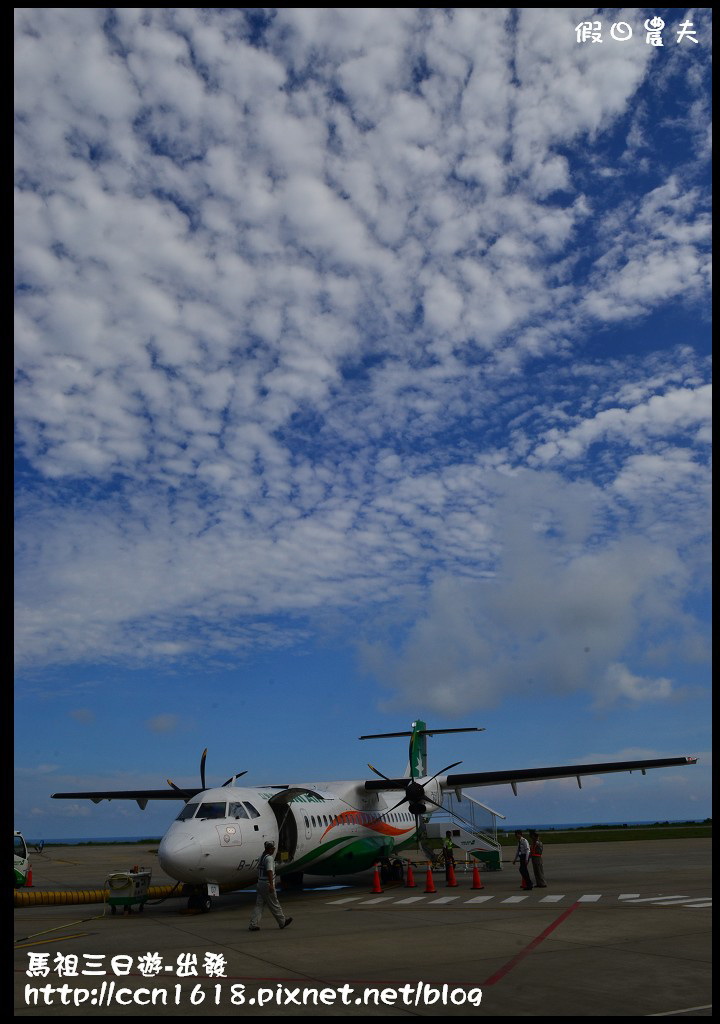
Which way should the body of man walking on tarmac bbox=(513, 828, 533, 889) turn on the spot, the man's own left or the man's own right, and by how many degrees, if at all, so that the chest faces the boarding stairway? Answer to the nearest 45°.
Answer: approximately 90° to the man's own right

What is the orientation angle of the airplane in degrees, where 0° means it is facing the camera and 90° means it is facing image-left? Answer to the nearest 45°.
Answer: approximately 45°

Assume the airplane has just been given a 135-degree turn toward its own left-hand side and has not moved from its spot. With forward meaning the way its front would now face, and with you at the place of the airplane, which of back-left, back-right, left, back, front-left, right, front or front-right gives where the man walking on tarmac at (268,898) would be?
right

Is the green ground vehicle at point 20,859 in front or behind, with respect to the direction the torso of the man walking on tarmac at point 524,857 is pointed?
in front

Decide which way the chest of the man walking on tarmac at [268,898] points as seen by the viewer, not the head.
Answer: to the viewer's right

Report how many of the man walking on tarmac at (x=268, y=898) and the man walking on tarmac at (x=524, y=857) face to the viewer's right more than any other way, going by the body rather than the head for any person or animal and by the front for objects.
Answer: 1
